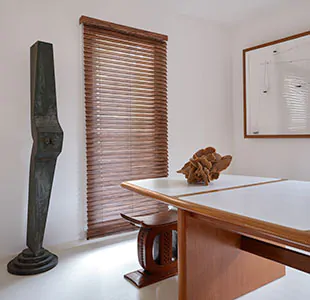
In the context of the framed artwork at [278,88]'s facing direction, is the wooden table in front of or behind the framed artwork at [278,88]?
in front

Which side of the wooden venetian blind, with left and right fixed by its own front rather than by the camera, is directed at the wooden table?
front

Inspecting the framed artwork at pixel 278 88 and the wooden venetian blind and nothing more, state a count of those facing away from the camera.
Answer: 0

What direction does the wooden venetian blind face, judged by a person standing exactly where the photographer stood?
facing the viewer and to the right of the viewer

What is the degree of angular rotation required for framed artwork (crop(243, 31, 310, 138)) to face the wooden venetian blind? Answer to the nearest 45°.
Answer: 0° — it already faces it

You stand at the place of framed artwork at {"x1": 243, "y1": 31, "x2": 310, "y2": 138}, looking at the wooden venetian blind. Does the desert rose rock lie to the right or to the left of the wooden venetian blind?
left

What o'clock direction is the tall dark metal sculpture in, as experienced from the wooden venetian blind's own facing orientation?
The tall dark metal sculpture is roughly at 3 o'clock from the wooden venetian blind.

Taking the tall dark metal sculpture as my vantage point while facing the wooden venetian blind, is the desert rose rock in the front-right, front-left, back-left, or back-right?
front-right

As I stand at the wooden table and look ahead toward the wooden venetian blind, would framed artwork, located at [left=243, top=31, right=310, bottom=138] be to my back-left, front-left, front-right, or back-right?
front-right

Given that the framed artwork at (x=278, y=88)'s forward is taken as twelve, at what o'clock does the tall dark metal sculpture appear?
The tall dark metal sculpture is roughly at 12 o'clock from the framed artwork.

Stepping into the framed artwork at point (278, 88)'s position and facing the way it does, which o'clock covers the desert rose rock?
The desert rose rock is roughly at 11 o'clock from the framed artwork.

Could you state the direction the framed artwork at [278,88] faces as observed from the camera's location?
facing the viewer and to the left of the viewer

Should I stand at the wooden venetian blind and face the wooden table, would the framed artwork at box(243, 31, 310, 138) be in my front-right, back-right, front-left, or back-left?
front-left

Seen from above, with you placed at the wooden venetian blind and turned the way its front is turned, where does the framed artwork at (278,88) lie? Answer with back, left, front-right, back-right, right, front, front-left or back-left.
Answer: front-left
